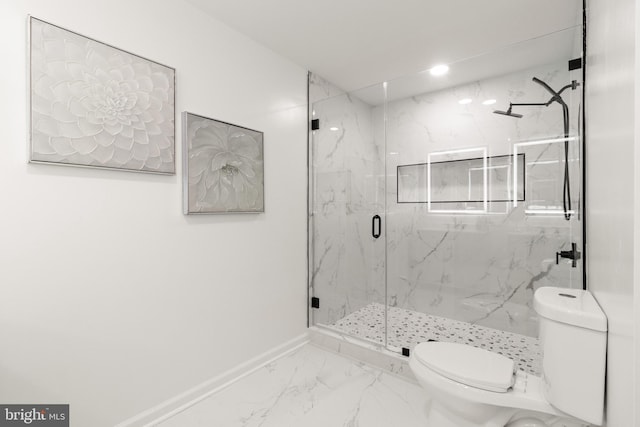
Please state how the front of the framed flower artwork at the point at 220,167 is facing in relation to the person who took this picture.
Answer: facing the viewer and to the right of the viewer

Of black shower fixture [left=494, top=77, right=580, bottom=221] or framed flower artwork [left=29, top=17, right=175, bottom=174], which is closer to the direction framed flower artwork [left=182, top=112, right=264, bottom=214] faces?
the black shower fixture

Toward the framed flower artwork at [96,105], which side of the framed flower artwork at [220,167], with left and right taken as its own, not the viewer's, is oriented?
right

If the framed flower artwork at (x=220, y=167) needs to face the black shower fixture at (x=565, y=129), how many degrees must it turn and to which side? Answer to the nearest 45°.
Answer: approximately 45° to its left

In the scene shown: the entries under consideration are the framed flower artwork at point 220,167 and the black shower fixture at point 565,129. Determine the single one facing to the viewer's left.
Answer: the black shower fixture

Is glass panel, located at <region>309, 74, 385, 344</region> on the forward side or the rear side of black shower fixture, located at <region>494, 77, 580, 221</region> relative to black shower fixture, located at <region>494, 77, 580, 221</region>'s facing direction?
on the forward side

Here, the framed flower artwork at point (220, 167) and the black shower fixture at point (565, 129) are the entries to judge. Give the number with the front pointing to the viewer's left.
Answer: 1

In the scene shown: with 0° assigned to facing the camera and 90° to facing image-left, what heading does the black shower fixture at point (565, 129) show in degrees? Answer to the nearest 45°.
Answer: approximately 90°

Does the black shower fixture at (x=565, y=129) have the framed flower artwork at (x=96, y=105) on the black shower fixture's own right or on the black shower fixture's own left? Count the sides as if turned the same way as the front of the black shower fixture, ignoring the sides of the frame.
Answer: on the black shower fixture's own left

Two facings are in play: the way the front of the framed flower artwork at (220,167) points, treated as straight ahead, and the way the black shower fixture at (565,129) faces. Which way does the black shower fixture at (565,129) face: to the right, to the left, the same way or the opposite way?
the opposite way

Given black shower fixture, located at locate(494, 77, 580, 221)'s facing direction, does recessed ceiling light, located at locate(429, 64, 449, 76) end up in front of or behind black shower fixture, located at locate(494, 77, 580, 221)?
in front

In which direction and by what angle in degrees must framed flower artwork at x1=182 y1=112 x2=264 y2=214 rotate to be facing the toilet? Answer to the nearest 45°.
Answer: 0° — it already faces it

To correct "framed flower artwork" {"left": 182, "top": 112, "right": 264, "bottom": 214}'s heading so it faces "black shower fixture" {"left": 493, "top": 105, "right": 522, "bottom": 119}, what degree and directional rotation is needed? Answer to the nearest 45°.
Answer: approximately 45° to its left
